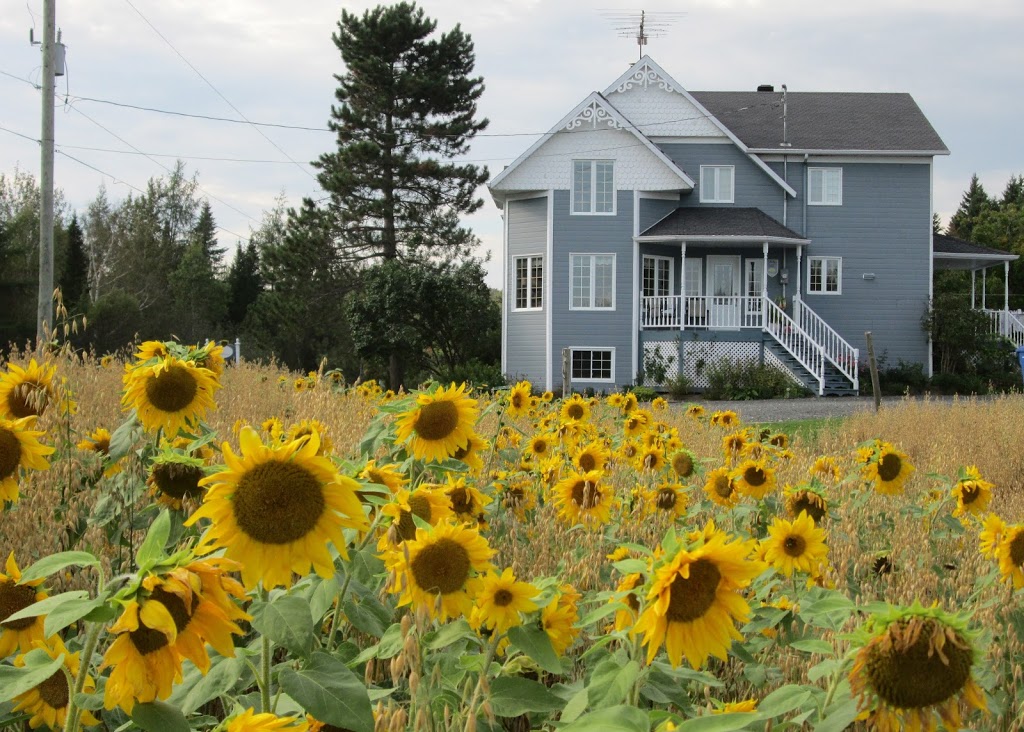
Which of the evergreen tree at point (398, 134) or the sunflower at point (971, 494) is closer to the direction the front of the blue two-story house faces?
the sunflower

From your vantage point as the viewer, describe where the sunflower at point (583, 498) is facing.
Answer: facing the viewer

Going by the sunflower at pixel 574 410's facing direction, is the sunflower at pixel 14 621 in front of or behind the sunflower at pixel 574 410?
in front

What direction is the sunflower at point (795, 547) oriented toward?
toward the camera

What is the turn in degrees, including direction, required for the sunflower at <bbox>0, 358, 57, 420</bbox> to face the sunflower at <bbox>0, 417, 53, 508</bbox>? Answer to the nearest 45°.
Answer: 0° — it already faces it

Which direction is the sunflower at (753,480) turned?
toward the camera

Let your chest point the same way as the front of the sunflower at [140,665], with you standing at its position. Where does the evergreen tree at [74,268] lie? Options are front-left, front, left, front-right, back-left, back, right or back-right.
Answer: back

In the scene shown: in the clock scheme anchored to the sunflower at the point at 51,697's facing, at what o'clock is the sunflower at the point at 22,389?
the sunflower at the point at 22,389 is roughly at 6 o'clock from the sunflower at the point at 51,697.

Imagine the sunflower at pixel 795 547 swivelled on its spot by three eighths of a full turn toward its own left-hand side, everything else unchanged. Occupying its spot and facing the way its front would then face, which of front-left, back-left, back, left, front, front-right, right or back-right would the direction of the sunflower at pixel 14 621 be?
back

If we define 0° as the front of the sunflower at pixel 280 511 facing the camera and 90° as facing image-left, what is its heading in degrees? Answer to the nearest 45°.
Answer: approximately 0°

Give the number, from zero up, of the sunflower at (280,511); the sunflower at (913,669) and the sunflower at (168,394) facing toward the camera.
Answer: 3

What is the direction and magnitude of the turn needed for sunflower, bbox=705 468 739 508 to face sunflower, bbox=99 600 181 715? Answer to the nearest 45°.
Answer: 0° — it already faces it

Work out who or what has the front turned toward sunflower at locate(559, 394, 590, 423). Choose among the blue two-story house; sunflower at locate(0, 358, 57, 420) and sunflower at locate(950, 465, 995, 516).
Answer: the blue two-story house

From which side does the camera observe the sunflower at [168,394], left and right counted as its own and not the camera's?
front

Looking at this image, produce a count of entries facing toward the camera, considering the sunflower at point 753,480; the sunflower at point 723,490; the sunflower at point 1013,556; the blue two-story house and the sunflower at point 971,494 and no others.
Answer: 5

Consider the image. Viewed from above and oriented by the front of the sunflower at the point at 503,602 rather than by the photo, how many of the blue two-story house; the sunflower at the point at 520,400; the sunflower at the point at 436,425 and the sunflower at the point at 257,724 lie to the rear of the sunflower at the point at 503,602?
3

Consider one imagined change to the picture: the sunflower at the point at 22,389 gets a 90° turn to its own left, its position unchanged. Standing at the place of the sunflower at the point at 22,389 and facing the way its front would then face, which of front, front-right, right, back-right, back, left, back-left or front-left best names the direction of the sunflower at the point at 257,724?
right

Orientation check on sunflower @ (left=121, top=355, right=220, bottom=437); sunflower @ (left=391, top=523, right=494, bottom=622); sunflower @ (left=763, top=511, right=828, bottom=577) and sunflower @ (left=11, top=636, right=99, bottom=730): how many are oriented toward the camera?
4
